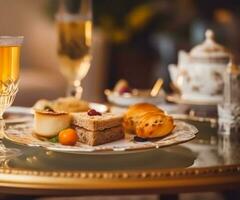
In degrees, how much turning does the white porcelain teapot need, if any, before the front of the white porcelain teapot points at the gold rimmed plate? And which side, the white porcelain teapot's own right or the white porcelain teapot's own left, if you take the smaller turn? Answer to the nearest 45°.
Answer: approximately 45° to the white porcelain teapot's own left

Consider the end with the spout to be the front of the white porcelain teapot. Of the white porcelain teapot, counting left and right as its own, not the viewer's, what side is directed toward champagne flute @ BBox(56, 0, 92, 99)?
front

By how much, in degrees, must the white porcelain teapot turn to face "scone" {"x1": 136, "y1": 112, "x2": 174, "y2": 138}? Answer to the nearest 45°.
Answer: approximately 90° to its left

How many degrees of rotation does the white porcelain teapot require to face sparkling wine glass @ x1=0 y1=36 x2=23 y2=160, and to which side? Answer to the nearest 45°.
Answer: approximately 45° to its left

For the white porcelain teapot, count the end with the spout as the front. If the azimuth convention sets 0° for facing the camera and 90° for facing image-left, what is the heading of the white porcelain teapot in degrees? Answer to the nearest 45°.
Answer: approximately 90°

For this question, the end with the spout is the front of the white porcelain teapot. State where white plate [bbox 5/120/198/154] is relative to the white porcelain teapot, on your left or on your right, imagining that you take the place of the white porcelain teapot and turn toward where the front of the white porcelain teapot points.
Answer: on your left
